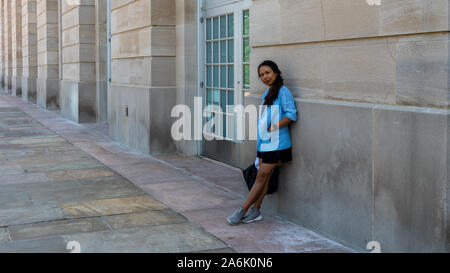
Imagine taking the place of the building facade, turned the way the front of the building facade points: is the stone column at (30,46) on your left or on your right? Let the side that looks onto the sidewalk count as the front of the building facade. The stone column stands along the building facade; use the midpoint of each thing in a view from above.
on your right

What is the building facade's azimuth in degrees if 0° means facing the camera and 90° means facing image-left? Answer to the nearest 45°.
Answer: approximately 45°

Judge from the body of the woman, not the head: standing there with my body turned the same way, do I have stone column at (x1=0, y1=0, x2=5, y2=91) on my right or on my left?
on my right

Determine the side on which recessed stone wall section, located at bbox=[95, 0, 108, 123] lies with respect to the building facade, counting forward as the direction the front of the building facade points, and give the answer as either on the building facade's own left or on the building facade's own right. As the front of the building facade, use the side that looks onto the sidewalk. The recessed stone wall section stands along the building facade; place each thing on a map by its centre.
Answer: on the building facade's own right

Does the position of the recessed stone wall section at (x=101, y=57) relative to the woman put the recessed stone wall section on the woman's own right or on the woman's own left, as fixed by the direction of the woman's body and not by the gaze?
on the woman's own right

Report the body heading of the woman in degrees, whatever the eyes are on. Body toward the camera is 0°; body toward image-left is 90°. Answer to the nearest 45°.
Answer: approximately 45°
